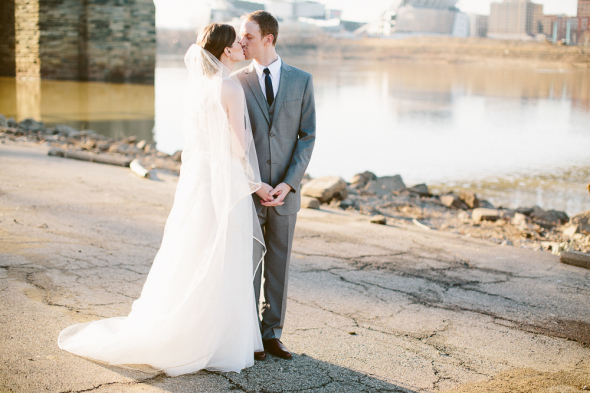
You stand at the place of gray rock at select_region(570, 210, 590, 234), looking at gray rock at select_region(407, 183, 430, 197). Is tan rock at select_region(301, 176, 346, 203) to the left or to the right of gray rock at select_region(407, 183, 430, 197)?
left

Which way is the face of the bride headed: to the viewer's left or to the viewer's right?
to the viewer's right

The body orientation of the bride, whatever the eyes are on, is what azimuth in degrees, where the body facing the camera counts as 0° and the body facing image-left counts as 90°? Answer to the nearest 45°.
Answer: approximately 225°

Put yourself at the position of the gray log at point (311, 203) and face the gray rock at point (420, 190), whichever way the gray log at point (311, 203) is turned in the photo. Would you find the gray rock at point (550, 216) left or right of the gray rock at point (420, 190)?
right

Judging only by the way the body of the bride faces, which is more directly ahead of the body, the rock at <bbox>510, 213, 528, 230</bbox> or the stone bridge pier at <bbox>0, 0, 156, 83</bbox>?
the rock
